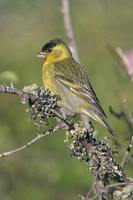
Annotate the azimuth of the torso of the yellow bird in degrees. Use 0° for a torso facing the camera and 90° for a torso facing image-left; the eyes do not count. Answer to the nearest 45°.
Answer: approximately 90°
